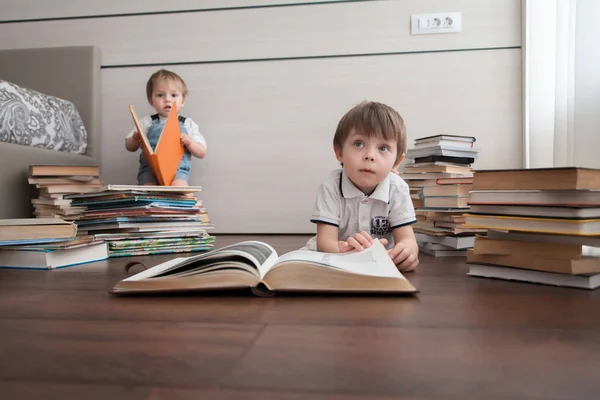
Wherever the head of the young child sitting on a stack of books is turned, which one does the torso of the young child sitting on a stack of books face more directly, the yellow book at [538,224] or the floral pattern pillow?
the yellow book

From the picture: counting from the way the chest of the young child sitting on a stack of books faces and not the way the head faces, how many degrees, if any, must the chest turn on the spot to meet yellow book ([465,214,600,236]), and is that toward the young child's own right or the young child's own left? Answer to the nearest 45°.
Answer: approximately 45° to the young child's own left

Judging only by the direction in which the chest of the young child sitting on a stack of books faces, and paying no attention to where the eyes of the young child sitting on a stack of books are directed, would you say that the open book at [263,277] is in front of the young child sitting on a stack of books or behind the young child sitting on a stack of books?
in front

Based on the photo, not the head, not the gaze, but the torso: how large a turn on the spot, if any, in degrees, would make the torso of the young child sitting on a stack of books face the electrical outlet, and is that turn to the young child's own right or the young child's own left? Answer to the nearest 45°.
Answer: approximately 90° to the young child's own left

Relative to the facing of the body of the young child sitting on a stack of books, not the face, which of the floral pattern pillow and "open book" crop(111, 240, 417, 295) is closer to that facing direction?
the open book

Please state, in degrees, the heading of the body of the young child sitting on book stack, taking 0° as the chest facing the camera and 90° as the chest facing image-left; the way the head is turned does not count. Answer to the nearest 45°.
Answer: approximately 0°

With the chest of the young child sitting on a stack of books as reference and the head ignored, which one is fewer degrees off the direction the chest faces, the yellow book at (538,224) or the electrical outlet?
the yellow book

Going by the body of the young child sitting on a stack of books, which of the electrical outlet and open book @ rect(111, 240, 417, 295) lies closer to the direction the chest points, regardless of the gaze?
the open book

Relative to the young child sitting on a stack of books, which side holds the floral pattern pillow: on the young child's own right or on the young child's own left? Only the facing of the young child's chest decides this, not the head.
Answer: on the young child's own right
